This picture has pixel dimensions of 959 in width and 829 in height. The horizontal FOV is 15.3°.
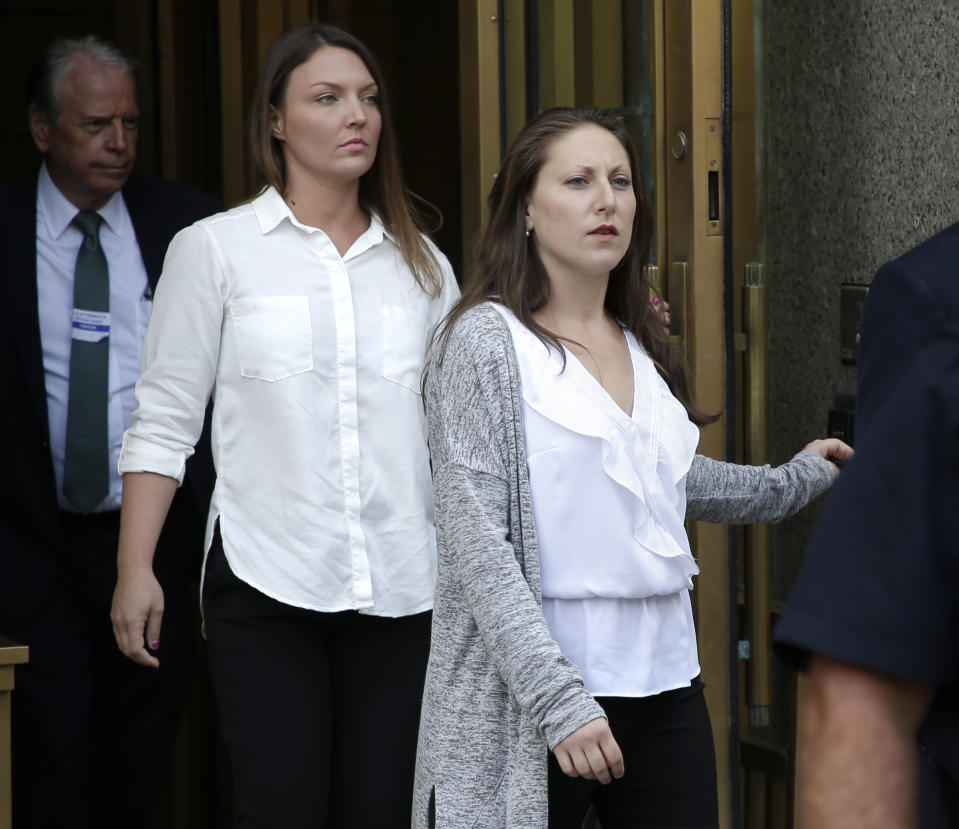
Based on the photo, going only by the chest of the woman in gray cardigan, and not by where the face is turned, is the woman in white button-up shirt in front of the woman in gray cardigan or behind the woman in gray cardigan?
behind

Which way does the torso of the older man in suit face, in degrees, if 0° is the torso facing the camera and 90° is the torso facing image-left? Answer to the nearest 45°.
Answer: approximately 0°

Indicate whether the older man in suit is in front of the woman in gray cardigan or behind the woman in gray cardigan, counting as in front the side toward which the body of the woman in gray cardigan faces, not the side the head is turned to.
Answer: behind

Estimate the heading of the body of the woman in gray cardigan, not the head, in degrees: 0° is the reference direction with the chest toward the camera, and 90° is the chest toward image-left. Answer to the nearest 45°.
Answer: approximately 315°
